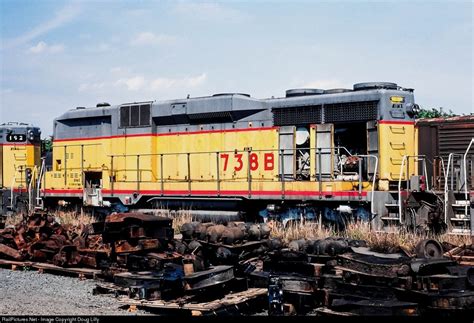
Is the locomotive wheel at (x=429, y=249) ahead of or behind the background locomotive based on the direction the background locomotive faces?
ahead

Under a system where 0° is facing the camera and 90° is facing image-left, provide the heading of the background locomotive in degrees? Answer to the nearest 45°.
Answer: approximately 315°
